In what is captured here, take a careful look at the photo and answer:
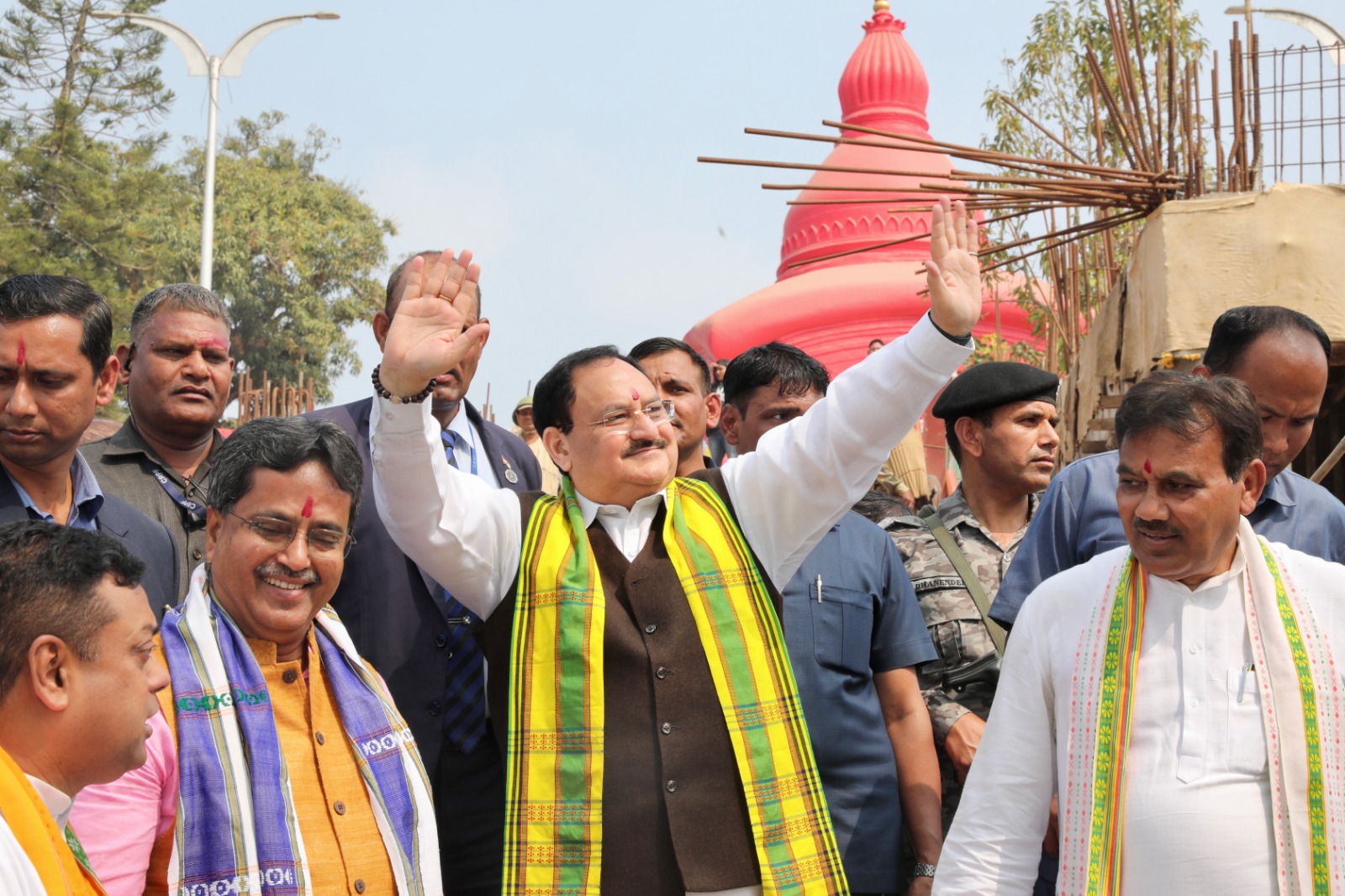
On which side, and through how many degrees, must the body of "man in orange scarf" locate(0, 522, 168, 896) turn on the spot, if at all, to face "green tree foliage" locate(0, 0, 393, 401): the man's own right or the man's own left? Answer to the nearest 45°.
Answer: approximately 90° to the man's own left

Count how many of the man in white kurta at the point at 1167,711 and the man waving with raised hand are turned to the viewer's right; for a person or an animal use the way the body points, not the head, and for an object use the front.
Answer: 0

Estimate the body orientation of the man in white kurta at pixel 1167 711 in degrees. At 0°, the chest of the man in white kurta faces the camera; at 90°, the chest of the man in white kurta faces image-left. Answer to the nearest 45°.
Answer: approximately 0°

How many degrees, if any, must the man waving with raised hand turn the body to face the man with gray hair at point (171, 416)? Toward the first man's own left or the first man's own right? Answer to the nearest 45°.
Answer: approximately 135° to the first man's own right

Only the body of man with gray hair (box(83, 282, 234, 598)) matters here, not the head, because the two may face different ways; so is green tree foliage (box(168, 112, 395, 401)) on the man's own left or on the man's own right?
on the man's own left

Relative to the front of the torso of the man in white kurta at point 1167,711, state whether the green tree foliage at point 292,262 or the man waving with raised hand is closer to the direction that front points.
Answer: the man waving with raised hand

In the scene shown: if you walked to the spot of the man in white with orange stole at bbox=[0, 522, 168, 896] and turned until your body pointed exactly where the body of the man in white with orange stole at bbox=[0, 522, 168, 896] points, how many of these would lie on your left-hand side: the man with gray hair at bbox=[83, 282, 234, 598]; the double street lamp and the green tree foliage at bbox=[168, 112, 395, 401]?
3

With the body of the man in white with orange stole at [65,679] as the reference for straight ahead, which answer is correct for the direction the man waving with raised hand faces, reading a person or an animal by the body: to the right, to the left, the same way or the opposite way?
to the right

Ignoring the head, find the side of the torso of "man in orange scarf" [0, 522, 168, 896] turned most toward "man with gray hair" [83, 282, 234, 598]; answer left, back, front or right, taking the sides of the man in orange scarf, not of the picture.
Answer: left

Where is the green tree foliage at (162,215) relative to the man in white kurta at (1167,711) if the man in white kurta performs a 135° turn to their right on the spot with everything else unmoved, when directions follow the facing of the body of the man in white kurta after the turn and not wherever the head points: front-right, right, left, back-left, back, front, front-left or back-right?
front

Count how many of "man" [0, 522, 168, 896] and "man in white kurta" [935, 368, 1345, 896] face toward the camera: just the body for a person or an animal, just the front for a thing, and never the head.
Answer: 1

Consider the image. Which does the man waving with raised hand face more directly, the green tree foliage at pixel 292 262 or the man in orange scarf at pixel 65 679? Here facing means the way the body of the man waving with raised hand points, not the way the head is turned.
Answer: the man in orange scarf

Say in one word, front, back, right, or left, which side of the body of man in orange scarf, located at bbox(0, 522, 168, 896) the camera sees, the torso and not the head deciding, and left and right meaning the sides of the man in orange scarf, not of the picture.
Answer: right
